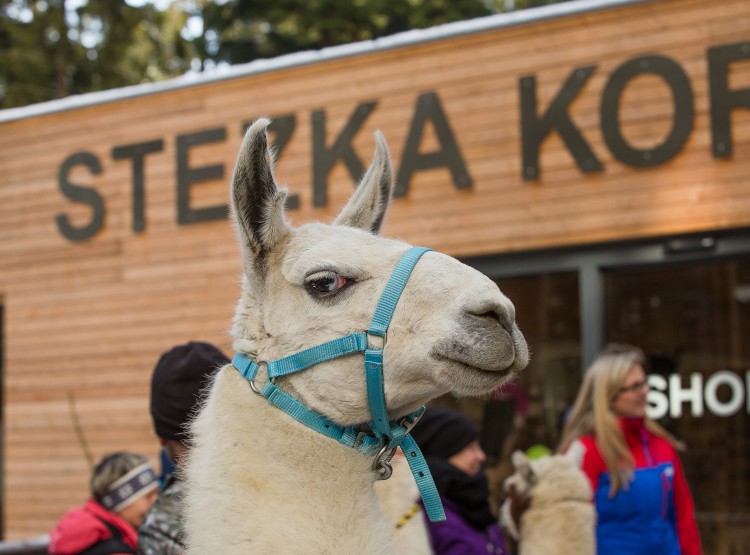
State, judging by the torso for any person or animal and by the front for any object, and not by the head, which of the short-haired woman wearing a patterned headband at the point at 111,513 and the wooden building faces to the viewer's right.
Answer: the short-haired woman wearing a patterned headband

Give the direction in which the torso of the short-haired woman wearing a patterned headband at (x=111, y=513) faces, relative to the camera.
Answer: to the viewer's right

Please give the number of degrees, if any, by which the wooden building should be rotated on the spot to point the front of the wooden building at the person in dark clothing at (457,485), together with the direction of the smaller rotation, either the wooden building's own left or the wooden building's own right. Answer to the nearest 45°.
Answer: approximately 45° to the wooden building's own left

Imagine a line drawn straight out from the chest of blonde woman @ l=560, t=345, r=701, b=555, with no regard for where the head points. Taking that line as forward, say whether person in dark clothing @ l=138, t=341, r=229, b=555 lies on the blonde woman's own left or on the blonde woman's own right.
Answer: on the blonde woman's own right

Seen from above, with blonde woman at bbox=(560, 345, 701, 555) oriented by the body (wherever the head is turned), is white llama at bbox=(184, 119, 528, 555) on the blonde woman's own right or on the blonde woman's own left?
on the blonde woman's own right

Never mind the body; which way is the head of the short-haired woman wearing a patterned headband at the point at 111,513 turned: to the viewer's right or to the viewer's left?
to the viewer's right

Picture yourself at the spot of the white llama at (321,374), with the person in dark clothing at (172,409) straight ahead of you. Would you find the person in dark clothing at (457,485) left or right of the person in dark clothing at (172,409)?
right
